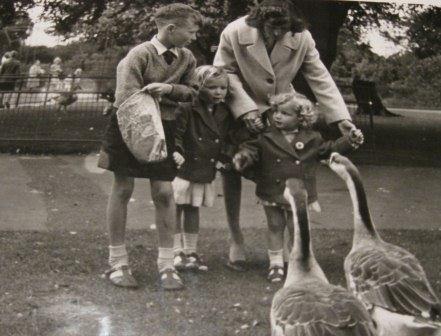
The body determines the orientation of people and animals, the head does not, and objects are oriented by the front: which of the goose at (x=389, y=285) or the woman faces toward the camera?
the woman

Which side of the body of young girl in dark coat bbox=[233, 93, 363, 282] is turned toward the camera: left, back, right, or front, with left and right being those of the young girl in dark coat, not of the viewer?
front

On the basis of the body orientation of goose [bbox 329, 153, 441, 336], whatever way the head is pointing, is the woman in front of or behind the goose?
in front

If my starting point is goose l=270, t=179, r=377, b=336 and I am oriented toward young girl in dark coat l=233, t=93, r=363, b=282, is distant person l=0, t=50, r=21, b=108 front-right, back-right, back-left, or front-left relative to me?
front-left

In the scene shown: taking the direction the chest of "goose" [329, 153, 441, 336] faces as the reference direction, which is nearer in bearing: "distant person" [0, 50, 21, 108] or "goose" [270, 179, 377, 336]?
the distant person

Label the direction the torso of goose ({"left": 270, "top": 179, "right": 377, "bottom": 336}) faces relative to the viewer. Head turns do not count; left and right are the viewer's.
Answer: facing away from the viewer and to the left of the viewer

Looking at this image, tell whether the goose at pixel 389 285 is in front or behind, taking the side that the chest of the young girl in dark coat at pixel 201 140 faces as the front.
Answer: in front

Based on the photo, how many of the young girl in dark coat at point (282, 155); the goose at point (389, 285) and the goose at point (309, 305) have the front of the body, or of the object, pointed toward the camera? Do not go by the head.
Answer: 1

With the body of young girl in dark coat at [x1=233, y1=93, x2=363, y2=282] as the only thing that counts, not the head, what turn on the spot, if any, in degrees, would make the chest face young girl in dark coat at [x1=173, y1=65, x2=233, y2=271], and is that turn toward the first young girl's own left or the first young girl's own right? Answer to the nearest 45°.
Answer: approximately 90° to the first young girl's own right

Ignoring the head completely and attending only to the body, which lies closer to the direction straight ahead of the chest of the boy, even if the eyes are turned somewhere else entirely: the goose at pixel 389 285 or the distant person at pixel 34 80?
the goose

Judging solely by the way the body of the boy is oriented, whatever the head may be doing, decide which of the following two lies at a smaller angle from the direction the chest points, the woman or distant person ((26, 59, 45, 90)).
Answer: the woman

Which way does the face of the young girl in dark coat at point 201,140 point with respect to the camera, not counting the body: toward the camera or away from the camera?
toward the camera

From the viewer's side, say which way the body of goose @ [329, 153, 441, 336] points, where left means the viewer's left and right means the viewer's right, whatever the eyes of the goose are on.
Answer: facing away from the viewer and to the left of the viewer

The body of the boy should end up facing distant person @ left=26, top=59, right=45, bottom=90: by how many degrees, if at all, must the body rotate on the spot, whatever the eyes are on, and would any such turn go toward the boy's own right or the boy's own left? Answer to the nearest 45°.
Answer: approximately 135° to the boy's own left

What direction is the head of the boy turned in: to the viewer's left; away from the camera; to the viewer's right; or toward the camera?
to the viewer's right

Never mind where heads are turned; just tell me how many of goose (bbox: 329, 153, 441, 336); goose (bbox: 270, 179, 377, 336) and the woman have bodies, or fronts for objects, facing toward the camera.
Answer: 1

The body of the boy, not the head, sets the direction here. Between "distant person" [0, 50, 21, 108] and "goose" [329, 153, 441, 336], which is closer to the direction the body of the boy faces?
the goose

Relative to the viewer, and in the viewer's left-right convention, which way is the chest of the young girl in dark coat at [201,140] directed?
facing the viewer and to the right of the viewer

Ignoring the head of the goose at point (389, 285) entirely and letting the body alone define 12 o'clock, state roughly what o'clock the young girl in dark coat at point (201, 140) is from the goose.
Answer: The young girl in dark coat is roughly at 12 o'clock from the goose.

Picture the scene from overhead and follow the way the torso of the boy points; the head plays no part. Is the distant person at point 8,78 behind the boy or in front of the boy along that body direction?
behind

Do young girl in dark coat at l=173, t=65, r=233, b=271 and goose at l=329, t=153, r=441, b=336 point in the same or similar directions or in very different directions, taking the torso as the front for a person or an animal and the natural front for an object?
very different directions
